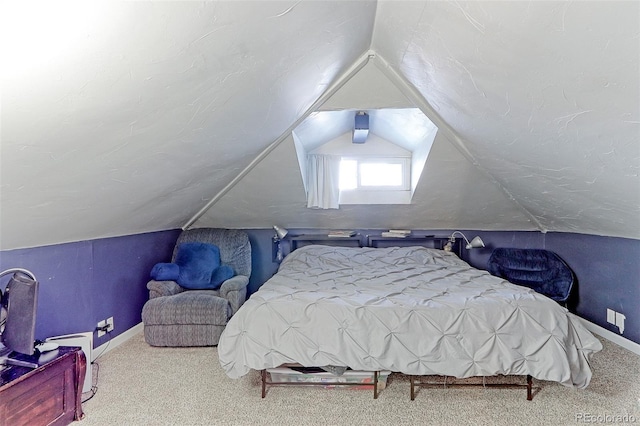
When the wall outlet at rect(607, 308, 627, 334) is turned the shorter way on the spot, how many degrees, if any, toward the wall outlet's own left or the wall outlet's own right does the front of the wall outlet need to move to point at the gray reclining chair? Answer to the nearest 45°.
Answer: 0° — it already faces it

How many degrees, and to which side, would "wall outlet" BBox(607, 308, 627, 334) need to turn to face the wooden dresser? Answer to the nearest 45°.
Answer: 0° — it already faces it

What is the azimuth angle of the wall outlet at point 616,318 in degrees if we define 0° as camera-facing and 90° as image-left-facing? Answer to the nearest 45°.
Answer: approximately 45°

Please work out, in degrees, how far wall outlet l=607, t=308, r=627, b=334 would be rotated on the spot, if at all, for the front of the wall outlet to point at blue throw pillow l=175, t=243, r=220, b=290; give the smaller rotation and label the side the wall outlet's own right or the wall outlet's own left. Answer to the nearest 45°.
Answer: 0° — it already faces it

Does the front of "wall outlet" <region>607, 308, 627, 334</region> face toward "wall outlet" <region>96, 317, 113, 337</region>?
yes
